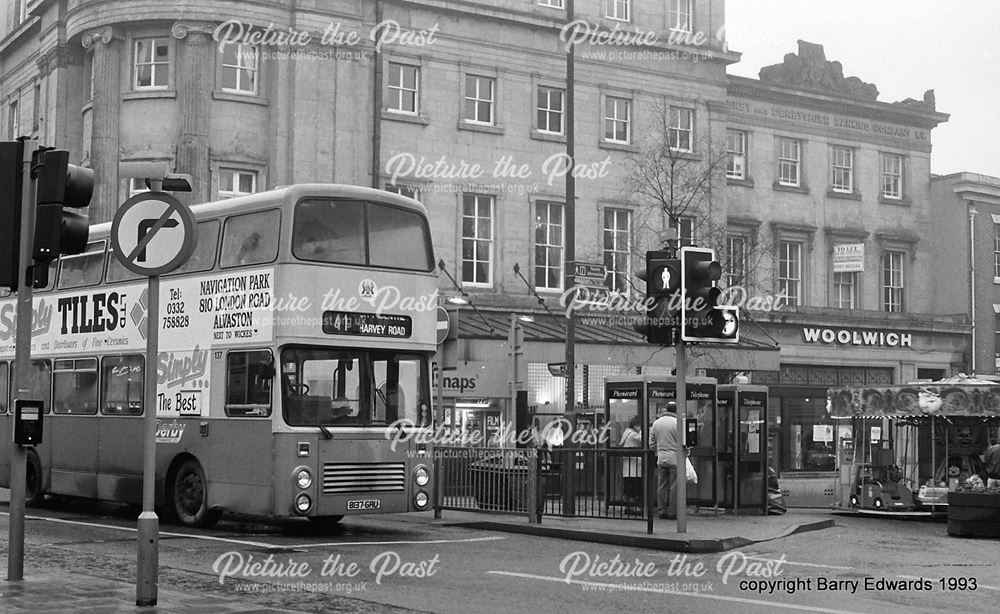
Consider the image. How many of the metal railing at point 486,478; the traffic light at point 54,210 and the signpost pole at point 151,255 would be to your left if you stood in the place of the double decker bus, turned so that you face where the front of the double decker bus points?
1

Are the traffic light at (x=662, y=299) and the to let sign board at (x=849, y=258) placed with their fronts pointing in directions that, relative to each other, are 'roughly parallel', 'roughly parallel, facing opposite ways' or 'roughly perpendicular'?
roughly parallel

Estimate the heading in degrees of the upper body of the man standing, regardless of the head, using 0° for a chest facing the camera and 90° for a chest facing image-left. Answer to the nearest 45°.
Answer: approximately 180°

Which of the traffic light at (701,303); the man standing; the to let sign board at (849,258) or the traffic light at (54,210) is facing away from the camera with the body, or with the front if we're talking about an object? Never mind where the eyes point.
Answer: the man standing

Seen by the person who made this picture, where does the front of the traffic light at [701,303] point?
facing the viewer and to the right of the viewer

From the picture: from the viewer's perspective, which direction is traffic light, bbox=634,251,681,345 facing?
toward the camera

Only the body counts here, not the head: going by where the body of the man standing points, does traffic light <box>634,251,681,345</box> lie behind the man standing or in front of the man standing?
behind

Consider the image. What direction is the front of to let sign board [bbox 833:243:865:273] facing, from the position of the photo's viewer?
facing the viewer
